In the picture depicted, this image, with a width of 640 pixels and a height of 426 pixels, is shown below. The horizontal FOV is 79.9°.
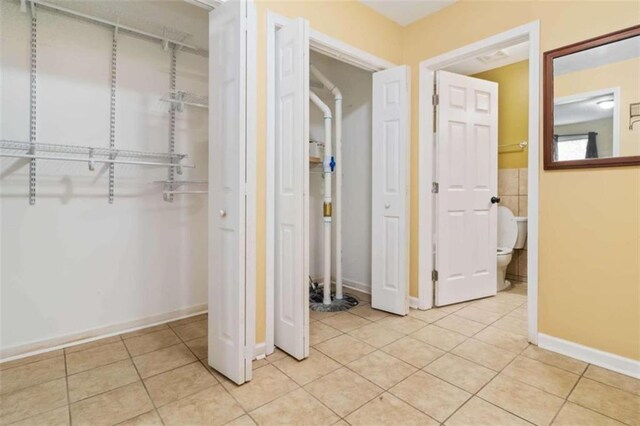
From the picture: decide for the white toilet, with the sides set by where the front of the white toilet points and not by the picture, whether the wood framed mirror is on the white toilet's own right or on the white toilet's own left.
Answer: on the white toilet's own left

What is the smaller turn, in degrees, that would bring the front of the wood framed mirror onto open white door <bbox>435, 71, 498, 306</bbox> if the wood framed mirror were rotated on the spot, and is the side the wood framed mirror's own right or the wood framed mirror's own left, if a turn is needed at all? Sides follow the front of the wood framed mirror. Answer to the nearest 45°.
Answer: approximately 90° to the wood framed mirror's own right

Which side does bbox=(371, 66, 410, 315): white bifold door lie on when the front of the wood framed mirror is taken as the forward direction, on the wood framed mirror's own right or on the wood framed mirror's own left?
on the wood framed mirror's own right

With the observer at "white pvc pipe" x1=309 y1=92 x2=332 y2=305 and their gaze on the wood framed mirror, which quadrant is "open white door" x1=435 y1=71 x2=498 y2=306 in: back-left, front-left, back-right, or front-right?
front-left

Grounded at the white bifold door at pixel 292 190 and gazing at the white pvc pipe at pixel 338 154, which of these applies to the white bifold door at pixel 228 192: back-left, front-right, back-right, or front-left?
back-left

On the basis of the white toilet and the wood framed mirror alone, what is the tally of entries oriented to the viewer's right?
0

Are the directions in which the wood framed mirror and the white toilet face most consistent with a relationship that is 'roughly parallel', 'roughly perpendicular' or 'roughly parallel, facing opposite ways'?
roughly parallel

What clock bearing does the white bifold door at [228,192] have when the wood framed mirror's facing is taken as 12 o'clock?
The white bifold door is roughly at 12 o'clock from the wood framed mirror.

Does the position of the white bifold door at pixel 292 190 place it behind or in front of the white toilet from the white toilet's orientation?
in front

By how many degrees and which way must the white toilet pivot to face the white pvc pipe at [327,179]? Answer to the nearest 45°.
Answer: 0° — it already faces it

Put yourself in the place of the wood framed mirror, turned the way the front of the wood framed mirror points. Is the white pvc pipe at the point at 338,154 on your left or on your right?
on your right

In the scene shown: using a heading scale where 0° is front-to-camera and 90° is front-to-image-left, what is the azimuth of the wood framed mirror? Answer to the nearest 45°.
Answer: approximately 45°

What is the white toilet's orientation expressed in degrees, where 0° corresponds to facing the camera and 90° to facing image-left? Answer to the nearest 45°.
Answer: approximately 45°

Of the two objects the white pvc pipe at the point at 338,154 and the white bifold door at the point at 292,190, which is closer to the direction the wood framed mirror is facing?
the white bifold door

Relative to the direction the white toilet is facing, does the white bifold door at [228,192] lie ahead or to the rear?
ahead

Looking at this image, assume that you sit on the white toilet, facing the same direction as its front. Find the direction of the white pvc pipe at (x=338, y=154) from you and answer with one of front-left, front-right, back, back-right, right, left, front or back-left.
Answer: front

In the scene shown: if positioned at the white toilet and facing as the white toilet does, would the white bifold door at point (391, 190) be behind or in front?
in front
